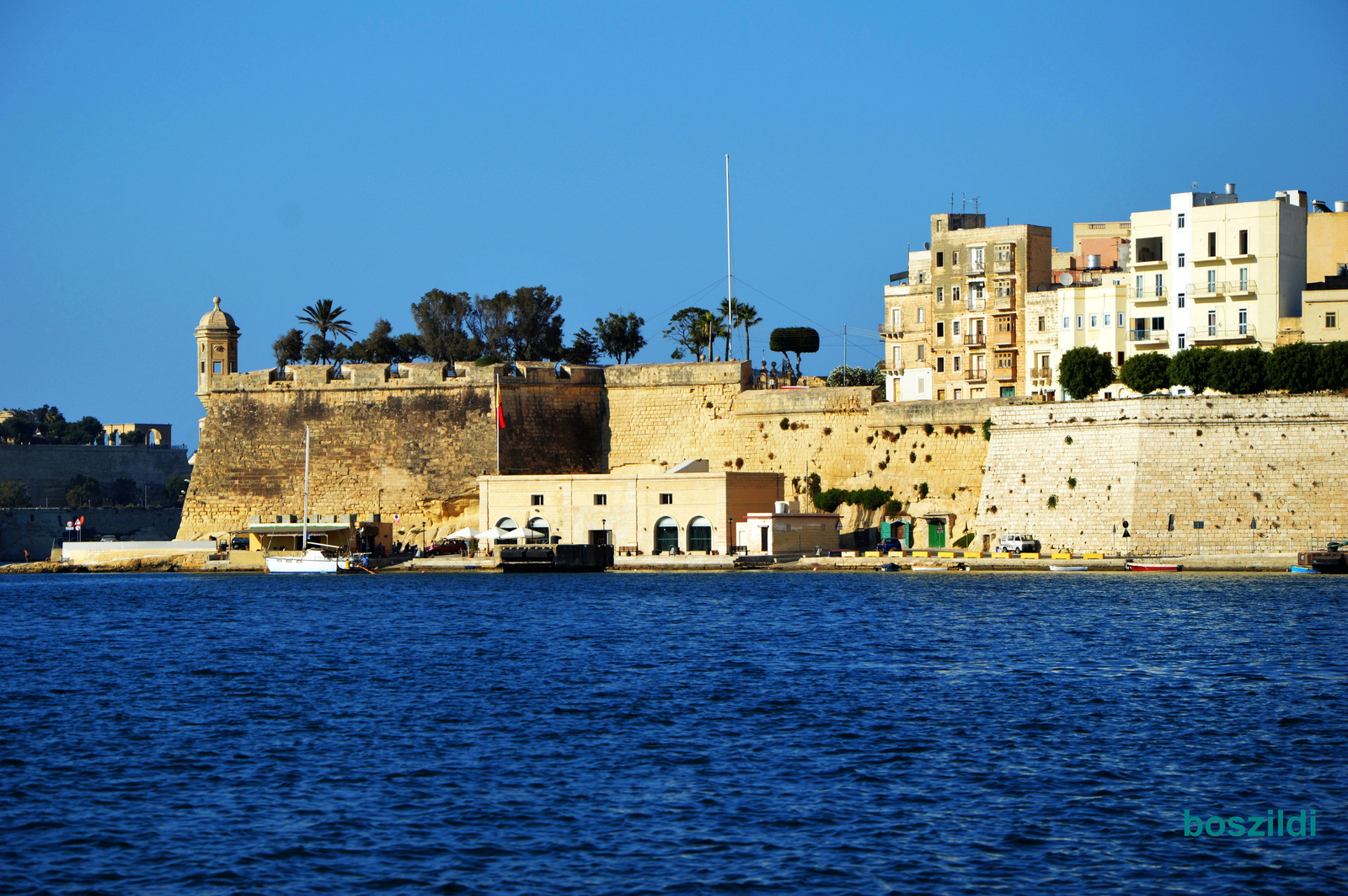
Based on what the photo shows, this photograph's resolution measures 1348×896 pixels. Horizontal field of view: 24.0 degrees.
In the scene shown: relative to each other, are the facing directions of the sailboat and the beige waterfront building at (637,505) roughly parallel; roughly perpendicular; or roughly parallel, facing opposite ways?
roughly perpendicular

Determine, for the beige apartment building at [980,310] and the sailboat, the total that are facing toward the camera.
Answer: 1

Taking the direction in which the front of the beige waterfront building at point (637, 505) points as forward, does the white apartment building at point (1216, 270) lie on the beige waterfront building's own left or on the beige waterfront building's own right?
on the beige waterfront building's own left

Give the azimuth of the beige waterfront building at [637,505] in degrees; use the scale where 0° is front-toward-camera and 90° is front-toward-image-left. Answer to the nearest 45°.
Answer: approximately 0°
